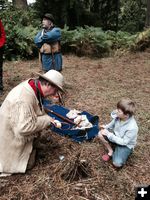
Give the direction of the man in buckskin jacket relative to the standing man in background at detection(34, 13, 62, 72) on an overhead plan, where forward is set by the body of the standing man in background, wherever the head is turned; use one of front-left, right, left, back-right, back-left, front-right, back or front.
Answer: front-left

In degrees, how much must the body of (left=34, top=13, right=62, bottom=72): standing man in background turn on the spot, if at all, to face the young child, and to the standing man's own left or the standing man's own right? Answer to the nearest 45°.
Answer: approximately 45° to the standing man's own left

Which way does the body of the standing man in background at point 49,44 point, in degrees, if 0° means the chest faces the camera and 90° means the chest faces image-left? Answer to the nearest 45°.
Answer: approximately 45°

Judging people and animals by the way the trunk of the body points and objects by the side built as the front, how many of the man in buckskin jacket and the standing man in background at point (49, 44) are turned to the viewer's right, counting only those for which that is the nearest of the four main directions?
1

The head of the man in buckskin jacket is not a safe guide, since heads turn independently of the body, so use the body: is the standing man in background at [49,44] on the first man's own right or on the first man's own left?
on the first man's own left

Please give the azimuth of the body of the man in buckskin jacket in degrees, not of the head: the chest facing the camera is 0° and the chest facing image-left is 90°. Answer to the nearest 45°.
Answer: approximately 270°

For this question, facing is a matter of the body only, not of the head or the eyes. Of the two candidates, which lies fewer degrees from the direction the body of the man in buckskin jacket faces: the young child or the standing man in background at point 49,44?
the young child

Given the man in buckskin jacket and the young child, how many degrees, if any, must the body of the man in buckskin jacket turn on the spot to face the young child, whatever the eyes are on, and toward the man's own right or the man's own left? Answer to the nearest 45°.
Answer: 0° — they already face them

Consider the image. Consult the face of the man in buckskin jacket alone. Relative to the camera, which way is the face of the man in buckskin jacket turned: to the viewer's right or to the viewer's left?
to the viewer's right
